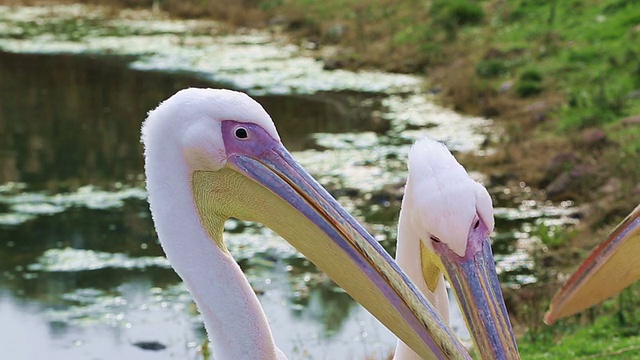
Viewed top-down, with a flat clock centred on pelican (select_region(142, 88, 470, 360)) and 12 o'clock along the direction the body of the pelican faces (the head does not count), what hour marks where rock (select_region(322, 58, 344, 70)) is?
The rock is roughly at 9 o'clock from the pelican.

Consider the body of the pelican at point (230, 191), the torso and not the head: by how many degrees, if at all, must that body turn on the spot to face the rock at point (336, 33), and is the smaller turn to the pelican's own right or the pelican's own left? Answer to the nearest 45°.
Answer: approximately 90° to the pelican's own left

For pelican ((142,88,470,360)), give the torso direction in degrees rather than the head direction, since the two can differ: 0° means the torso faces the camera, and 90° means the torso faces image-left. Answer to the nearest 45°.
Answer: approximately 270°

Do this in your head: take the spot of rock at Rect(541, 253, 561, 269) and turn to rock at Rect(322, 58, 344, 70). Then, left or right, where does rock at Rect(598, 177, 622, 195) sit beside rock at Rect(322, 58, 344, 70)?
right

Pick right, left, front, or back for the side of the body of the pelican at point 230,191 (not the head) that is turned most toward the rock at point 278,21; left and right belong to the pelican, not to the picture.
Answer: left

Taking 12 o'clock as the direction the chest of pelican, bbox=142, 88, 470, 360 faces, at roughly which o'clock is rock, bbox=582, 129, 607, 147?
The rock is roughly at 10 o'clock from the pelican.
